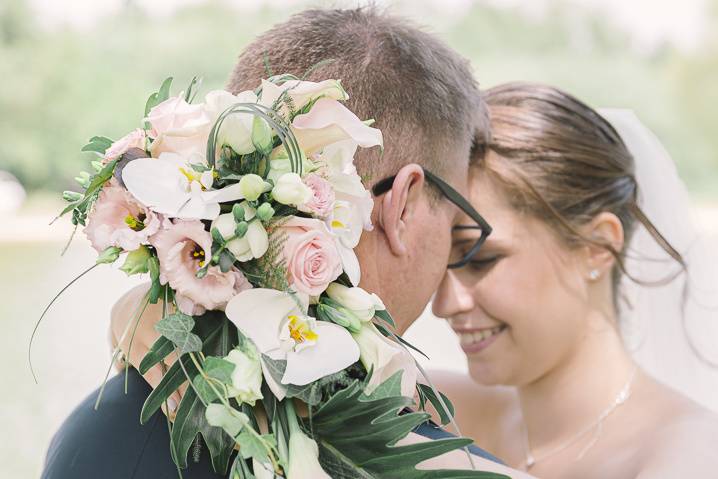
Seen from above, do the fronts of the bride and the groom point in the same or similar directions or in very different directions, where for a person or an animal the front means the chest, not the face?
very different directions

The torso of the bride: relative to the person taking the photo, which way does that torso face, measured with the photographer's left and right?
facing the viewer and to the left of the viewer

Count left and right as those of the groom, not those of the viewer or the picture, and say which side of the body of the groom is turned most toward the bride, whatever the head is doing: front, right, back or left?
front

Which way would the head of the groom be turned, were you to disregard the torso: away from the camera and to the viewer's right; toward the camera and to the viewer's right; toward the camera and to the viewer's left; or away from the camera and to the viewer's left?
away from the camera and to the viewer's right

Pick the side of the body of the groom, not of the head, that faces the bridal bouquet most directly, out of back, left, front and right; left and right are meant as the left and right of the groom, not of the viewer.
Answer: back

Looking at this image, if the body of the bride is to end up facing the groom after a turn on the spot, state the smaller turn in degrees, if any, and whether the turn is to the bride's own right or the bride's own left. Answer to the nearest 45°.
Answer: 0° — they already face them

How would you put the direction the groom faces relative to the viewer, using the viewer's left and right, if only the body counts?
facing away from the viewer and to the right of the viewer
